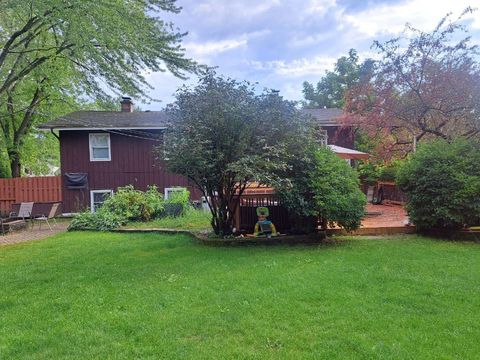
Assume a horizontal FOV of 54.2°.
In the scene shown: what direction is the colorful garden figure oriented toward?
toward the camera

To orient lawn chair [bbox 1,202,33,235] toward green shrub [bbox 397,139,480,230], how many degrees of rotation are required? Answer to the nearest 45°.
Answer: approximately 90° to its left

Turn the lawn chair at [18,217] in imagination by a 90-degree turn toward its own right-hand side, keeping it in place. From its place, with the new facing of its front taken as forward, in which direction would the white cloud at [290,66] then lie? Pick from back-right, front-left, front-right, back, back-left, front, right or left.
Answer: back-right

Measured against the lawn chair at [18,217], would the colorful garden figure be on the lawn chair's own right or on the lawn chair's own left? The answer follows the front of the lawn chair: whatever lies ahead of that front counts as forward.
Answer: on the lawn chair's own left

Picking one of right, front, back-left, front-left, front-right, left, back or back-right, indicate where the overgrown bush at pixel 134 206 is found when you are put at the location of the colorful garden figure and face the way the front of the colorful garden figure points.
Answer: back-right

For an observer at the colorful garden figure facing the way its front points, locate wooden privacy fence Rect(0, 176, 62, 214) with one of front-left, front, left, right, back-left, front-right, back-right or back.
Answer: back-right

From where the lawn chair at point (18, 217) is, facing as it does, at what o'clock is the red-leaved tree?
The red-leaved tree is roughly at 9 o'clock from the lawn chair.

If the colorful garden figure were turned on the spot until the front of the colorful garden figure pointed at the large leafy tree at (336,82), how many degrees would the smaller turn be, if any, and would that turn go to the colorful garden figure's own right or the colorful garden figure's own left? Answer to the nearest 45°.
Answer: approximately 180°

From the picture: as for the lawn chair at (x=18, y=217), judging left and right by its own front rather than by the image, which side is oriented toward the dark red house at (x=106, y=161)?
back

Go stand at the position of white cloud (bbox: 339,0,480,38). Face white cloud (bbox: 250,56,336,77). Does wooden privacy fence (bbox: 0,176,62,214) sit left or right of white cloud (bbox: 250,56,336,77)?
left

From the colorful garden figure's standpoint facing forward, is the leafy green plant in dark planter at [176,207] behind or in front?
behind

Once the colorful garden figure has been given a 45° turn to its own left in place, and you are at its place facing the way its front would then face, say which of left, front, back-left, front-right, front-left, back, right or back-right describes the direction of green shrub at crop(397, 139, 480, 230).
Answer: front-left

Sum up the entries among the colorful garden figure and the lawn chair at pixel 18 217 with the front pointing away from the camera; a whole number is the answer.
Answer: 0

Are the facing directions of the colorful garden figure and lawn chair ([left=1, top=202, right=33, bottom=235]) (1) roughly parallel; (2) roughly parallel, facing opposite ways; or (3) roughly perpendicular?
roughly perpendicular

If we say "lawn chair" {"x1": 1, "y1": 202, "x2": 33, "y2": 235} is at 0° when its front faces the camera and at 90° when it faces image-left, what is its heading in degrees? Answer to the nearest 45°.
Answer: approximately 45°
